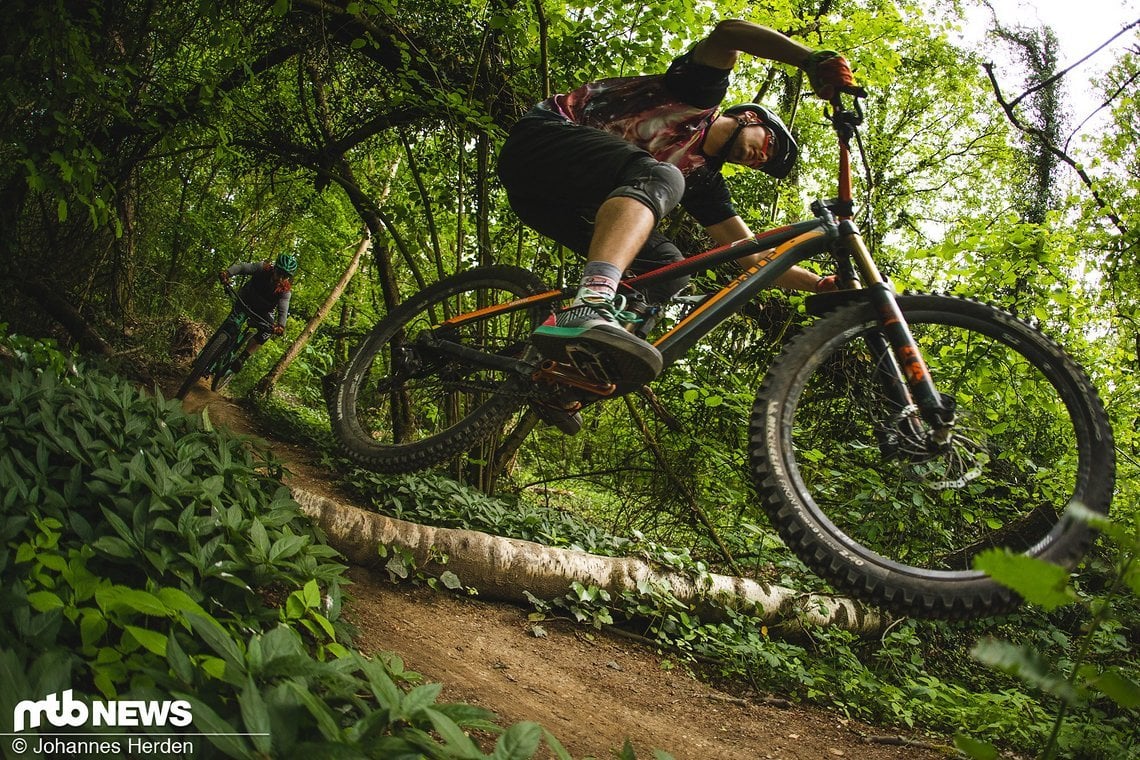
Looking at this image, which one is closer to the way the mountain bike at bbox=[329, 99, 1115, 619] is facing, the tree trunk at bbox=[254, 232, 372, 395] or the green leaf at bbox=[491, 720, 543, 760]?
the green leaf

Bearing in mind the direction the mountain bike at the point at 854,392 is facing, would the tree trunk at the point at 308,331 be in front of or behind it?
behind

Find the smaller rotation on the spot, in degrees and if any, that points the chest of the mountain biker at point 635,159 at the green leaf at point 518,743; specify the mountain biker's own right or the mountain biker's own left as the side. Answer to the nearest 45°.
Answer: approximately 45° to the mountain biker's own right

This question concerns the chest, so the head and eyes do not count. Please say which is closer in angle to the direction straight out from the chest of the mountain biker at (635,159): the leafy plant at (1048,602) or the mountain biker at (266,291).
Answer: the leafy plant

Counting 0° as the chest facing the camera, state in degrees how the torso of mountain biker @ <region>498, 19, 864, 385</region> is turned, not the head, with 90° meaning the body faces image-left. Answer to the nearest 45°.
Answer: approximately 315°

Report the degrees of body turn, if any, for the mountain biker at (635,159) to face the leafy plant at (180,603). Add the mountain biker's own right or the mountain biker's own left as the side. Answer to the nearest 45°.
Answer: approximately 90° to the mountain biker's own right

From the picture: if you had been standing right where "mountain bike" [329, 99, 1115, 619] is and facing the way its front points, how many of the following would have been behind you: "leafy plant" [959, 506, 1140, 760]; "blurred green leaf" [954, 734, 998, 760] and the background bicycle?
1

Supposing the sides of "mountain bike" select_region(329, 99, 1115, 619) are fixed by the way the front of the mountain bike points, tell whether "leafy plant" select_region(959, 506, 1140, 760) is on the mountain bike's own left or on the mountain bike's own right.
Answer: on the mountain bike's own right

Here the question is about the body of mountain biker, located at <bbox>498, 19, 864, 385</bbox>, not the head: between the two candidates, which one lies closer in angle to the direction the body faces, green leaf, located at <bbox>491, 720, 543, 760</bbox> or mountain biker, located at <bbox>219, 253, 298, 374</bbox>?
the green leaf

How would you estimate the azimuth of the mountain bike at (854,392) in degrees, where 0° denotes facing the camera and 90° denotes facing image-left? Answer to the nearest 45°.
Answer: approximately 315°
